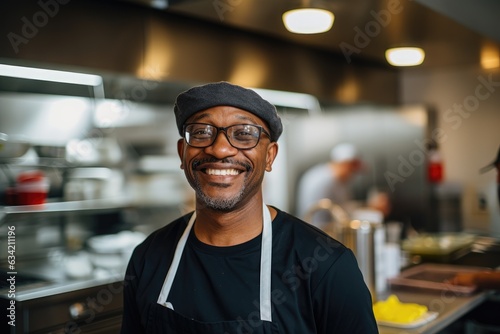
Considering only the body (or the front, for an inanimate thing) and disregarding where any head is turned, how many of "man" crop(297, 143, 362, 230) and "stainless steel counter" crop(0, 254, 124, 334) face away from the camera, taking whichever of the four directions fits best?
0

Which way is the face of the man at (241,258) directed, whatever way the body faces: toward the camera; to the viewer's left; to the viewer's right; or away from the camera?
toward the camera

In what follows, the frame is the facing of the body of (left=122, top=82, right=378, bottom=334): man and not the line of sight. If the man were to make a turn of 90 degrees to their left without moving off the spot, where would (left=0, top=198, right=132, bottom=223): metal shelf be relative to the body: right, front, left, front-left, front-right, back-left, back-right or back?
back-left

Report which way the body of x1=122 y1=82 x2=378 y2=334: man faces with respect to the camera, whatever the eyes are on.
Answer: toward the camera

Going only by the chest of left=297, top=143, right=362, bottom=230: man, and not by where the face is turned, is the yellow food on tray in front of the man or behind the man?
in front

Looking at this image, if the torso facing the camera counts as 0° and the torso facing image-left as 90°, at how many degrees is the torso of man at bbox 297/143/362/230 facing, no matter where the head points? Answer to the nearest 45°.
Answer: approximately 315°

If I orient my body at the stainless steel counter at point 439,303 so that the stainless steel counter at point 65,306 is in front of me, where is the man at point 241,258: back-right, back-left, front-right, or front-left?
front-left

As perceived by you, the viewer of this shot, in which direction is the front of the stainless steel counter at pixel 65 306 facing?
facing the viewer and to the right of the viewer

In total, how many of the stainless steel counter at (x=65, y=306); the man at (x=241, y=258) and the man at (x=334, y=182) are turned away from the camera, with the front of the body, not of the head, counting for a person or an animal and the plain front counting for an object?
0

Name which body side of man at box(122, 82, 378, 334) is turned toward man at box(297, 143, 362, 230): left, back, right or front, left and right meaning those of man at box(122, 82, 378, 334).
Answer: back

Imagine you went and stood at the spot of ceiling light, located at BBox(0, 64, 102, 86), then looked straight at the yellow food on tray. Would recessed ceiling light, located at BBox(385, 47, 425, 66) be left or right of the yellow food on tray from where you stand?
left
